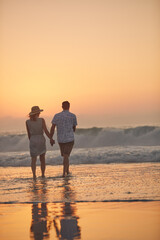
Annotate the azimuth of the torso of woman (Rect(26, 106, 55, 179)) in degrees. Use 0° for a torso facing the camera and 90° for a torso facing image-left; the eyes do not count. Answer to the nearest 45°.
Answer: approximately 180°

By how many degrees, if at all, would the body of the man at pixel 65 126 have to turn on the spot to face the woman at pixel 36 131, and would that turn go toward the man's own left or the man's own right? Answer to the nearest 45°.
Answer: approximately 90° to the man's own left

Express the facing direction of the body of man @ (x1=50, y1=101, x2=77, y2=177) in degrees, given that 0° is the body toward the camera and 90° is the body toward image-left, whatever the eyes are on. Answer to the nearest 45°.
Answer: approximately 180°

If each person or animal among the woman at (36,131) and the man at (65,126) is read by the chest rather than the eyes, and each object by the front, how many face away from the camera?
2

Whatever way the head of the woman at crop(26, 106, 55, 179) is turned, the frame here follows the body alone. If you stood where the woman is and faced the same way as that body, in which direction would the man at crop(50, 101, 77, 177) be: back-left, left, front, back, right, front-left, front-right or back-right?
right
